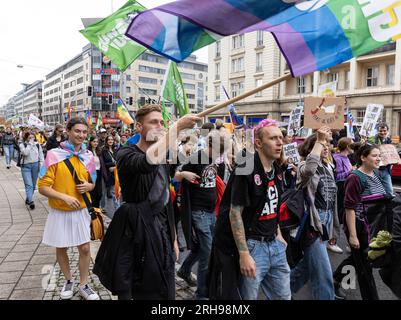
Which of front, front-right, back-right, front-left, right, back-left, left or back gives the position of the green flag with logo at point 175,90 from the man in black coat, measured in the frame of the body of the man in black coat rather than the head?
back-left

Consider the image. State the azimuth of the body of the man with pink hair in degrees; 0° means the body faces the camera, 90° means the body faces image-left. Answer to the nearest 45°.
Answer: approximately 315°
